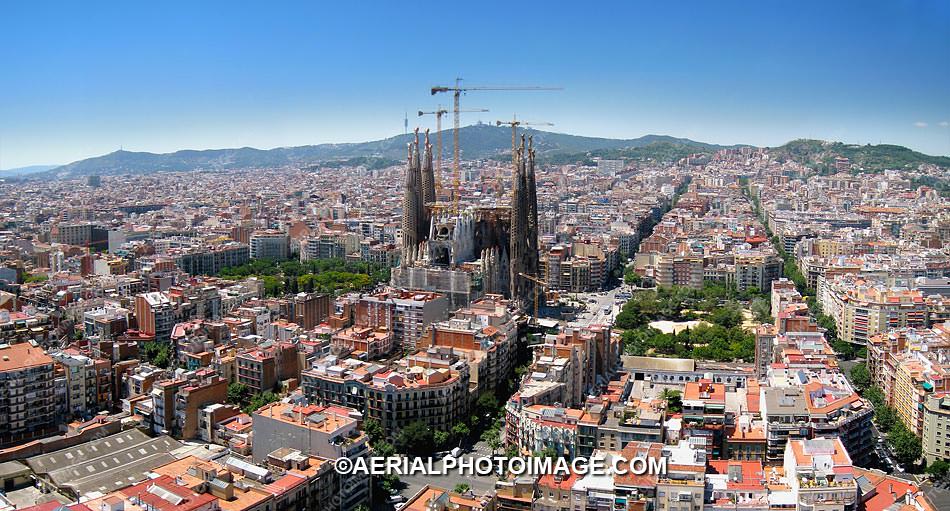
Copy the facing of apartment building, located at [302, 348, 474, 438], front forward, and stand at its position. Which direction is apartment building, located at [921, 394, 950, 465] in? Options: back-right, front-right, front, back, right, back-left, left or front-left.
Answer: left

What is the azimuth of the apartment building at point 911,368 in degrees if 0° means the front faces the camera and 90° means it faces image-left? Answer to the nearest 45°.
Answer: approximately 45°

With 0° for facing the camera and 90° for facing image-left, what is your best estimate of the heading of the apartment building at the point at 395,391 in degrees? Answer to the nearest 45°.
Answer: approximately 0°

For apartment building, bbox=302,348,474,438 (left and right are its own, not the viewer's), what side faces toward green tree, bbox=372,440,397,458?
front

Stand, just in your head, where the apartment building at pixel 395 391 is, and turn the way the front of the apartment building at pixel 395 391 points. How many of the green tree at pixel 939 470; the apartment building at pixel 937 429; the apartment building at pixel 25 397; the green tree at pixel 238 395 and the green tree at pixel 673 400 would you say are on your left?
3

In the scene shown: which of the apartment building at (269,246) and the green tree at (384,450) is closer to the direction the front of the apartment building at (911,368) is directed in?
the green tree

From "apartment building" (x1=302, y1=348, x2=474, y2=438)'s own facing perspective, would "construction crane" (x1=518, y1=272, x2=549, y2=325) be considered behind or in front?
behind

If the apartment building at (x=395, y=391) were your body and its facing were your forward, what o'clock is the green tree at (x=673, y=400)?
The green tree is roughly at 9 o'clock from the apartment building.

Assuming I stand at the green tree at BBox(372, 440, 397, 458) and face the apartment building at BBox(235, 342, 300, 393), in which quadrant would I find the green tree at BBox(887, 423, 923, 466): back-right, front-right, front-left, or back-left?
back-right

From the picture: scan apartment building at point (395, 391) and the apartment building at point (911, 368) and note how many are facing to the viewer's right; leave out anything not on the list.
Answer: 0

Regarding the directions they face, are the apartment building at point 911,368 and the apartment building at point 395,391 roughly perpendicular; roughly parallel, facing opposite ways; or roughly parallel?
roughly perpendicular
